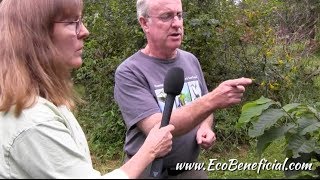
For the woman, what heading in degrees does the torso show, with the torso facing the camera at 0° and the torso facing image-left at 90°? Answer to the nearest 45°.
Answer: approximately 270°

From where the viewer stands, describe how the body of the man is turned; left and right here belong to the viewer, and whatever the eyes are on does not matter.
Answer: facing the viewer and to the right of the viewer

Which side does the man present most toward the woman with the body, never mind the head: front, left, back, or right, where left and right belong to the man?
right

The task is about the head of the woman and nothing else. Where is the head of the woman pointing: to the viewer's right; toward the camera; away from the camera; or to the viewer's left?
to the viewer's right

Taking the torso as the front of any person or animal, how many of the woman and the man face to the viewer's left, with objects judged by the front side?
0
